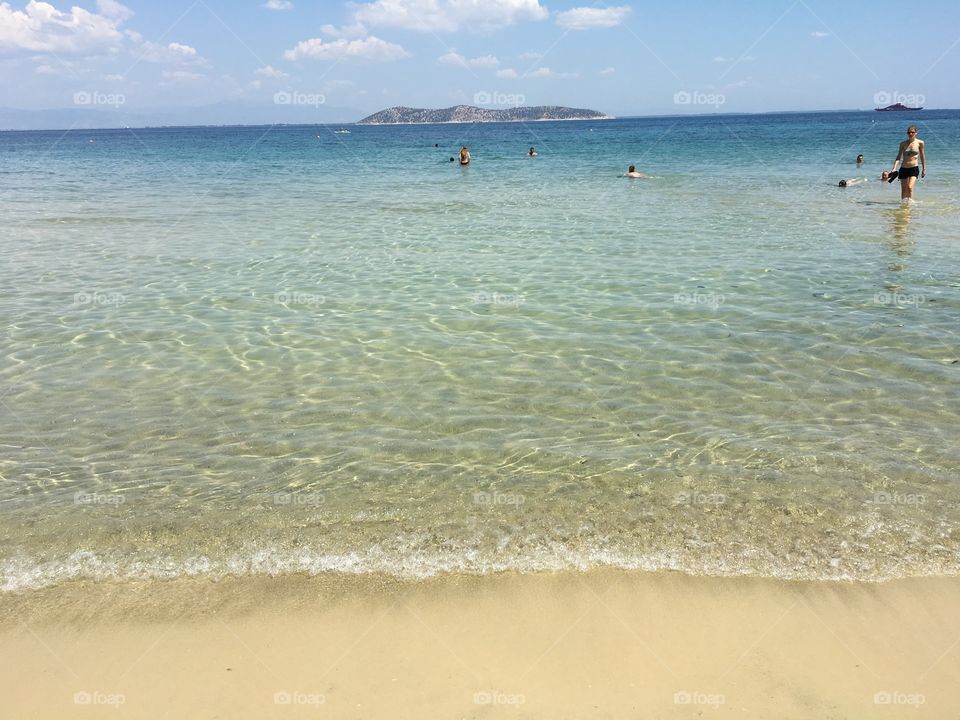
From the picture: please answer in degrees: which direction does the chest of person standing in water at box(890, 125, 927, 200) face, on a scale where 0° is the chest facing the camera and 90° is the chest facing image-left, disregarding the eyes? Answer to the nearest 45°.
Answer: approximately 0°
